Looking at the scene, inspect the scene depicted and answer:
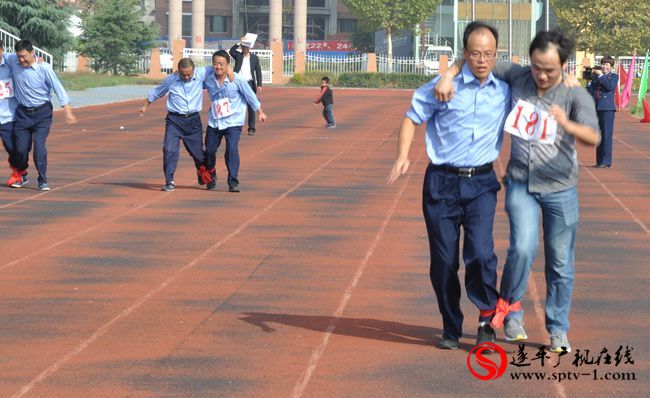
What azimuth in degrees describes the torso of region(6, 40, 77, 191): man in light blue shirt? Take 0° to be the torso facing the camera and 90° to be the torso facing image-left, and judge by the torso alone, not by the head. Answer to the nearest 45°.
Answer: approximately 0°

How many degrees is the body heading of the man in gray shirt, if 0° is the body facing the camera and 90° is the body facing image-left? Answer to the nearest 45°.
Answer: approximately 0°

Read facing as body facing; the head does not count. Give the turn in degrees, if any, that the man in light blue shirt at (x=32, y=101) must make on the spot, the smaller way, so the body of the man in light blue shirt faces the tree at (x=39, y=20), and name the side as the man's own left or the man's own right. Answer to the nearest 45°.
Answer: approximately 180°
